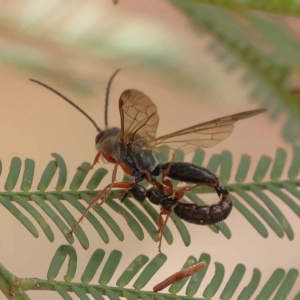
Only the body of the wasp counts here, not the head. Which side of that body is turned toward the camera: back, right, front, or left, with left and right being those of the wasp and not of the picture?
left
